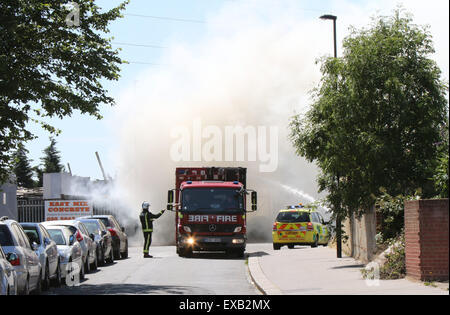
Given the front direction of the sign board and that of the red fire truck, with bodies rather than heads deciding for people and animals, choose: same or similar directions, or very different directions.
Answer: same or similar directions

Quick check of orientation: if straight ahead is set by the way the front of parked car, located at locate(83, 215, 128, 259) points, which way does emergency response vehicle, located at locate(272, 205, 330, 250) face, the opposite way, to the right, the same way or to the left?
the same way

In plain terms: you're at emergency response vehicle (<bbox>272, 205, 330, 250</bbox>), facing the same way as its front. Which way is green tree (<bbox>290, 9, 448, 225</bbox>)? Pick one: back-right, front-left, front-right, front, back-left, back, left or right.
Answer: back-right

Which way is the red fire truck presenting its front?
toward the camera

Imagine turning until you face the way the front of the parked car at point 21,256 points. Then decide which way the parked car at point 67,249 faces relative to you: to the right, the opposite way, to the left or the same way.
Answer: the same way

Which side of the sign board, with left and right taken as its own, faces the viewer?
front

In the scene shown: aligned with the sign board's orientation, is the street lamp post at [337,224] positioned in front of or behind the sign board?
in front

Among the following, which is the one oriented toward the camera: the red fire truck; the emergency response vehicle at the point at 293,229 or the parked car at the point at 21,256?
the red fire truck
